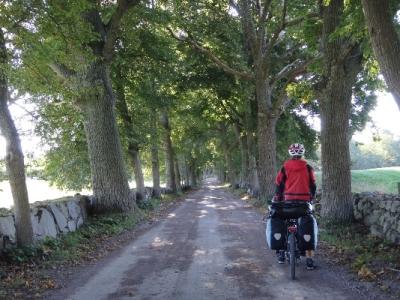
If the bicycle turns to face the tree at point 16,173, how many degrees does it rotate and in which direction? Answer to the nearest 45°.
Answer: approximately 90° to its left

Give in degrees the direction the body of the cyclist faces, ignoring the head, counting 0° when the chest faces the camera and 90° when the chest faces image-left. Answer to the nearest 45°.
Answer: approximately 180°

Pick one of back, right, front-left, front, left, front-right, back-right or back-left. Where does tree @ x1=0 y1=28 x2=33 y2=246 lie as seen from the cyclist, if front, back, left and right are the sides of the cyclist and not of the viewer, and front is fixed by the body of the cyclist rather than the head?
left

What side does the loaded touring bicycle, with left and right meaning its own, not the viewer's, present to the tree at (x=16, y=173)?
left

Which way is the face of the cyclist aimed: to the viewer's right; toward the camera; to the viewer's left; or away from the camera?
away from the camera

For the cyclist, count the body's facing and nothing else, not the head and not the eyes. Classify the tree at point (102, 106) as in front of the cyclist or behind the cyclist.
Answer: in front

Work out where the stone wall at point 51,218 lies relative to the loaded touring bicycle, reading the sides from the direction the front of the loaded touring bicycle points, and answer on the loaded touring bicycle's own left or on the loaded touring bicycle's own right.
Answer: on the loaded touring bicycle's own left

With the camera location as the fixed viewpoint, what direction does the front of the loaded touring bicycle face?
facing away from the viewer

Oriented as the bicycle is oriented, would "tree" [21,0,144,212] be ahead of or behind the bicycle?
ahead
